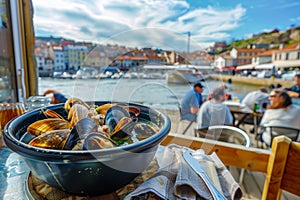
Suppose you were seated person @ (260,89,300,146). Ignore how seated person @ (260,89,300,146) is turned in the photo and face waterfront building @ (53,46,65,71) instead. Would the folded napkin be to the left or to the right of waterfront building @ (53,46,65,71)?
left

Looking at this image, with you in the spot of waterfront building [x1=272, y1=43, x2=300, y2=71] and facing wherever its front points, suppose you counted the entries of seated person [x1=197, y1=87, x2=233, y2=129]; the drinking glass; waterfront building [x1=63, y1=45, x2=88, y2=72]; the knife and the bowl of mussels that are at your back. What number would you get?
0

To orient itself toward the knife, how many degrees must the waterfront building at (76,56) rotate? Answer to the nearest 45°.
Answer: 0° — it already faces it

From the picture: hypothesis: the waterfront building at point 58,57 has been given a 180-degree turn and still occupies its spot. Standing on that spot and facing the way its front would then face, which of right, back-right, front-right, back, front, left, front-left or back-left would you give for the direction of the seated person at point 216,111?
back-right

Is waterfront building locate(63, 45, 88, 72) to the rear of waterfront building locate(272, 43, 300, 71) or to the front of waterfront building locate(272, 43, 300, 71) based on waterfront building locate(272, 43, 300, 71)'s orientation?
to the front

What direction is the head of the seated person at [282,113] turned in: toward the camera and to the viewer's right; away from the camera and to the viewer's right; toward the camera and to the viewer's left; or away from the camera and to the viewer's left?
toward the camera and to the viewer's left

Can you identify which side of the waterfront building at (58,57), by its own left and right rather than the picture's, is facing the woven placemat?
front

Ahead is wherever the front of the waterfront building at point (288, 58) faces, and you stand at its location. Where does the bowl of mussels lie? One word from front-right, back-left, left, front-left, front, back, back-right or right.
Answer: front-left

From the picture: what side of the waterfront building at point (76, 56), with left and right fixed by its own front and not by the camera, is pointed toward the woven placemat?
front

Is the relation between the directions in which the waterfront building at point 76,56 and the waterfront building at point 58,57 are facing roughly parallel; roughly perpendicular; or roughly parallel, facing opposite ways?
roughly parallel

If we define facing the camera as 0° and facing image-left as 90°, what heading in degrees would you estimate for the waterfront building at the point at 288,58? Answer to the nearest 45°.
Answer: approximately 45°

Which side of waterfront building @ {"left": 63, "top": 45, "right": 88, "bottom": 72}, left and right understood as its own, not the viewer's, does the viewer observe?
front

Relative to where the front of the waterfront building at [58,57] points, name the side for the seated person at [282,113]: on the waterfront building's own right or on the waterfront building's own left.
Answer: on the waterfront building's own left

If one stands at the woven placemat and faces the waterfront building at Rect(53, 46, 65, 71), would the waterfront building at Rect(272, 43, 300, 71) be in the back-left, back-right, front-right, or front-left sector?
front-right

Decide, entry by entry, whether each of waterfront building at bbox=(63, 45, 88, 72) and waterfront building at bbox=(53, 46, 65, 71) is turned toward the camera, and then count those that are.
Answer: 2

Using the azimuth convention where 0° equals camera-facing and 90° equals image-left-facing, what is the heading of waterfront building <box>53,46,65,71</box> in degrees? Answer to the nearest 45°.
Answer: approximately 0°
